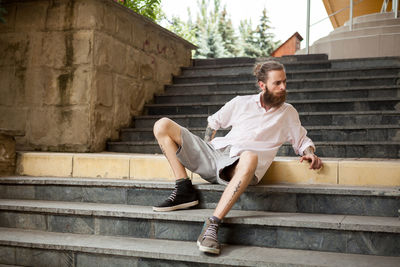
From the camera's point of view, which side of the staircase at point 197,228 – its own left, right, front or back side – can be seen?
front

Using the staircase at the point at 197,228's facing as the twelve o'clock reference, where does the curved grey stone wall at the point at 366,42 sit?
the curved grey stone wall at the point at 366,42 is roughly at 7 o'clock from the staircase at the point at 197,228.

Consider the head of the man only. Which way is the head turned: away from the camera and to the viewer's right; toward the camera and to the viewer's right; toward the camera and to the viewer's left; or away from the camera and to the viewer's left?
toward the camera and to the viewer's right

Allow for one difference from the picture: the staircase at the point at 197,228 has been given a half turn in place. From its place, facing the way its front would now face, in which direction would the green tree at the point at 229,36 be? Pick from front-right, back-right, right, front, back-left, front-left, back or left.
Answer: front

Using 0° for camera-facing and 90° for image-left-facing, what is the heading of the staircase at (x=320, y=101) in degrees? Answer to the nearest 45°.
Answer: approximately 0°

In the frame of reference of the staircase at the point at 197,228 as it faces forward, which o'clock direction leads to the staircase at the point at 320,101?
the staircase at the point at 320,101 is roughly at 7 o'clock from the staircase at the point at 197,228.

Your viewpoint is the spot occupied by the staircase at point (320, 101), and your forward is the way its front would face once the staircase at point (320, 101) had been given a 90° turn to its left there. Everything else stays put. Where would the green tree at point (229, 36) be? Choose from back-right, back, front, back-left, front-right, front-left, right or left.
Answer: left

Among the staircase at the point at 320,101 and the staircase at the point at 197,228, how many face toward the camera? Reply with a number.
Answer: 2

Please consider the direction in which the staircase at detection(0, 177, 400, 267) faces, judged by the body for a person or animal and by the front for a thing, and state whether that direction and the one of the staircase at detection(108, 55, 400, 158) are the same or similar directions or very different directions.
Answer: same or similar directions
